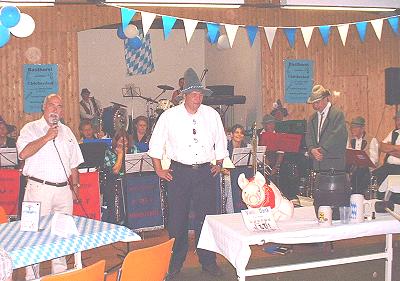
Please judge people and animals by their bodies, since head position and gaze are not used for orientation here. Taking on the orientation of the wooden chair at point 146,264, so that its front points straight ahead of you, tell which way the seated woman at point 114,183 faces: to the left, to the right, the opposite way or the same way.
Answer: the opposite way

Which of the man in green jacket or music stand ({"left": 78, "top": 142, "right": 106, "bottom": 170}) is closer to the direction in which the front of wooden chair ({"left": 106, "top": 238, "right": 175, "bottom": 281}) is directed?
the music stand

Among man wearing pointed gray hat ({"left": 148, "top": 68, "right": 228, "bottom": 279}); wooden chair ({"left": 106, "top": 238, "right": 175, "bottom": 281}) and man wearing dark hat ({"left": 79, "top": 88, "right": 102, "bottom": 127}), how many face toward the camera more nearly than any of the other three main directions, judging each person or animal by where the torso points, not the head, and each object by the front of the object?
2

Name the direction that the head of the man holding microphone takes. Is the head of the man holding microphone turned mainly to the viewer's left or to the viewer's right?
to the viewer's right

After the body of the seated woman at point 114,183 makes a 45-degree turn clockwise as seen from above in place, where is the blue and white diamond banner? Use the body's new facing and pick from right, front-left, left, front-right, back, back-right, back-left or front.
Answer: back

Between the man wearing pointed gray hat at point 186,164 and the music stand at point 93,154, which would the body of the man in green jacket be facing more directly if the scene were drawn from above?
the man wearing pointed gray hat

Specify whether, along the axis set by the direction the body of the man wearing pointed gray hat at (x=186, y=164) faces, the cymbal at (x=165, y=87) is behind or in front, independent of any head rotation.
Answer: behind

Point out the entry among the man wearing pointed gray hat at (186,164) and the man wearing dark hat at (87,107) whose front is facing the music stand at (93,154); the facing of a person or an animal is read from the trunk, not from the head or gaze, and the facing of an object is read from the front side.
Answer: the man wearing dark hat at (87,107)

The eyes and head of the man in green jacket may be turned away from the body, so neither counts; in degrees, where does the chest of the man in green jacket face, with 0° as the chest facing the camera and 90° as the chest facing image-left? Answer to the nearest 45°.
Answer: approximately 45°
